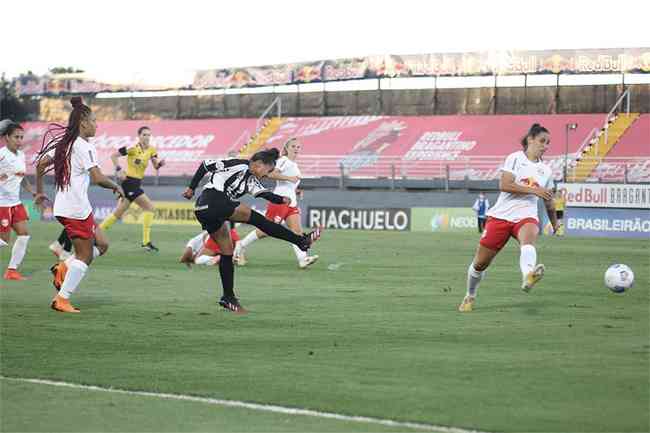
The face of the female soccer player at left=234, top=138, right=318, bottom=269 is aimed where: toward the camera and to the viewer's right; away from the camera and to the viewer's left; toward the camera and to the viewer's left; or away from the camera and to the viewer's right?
toward the camera and to the viewer's right

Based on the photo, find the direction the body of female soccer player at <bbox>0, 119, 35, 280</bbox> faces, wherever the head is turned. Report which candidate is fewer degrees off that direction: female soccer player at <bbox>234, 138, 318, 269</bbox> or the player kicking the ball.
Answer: the player kicking the ball

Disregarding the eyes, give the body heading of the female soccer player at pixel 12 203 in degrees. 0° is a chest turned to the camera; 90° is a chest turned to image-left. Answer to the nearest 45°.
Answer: approximately 315°

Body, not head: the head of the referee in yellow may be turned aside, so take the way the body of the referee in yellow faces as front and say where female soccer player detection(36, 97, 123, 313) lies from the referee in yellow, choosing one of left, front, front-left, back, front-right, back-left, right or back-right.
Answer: front-right

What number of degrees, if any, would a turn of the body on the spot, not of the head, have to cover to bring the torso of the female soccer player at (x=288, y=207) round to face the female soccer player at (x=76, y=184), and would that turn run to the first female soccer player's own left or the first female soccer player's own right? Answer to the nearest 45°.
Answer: approximately 90° to the first female soccer player's own right

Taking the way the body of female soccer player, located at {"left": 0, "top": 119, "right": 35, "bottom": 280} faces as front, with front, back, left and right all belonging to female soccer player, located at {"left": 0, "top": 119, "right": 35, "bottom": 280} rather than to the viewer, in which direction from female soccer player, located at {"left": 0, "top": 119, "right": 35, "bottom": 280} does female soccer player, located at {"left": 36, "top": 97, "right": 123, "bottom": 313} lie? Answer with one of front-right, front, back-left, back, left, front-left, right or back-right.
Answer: front-right

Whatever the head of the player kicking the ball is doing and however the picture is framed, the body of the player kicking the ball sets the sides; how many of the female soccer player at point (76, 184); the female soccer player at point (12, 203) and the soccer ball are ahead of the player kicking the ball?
1

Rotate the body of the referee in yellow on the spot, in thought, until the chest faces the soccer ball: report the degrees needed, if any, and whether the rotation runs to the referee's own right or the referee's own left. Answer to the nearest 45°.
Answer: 0° — they already face it

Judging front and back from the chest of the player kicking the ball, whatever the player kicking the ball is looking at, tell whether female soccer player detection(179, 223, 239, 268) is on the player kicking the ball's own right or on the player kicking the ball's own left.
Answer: on the player kicking the ball's own left

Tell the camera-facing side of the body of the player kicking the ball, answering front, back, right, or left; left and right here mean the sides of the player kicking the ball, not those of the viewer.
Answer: right

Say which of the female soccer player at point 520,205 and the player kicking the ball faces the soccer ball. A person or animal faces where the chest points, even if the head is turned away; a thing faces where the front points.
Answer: the player kicking the ball
